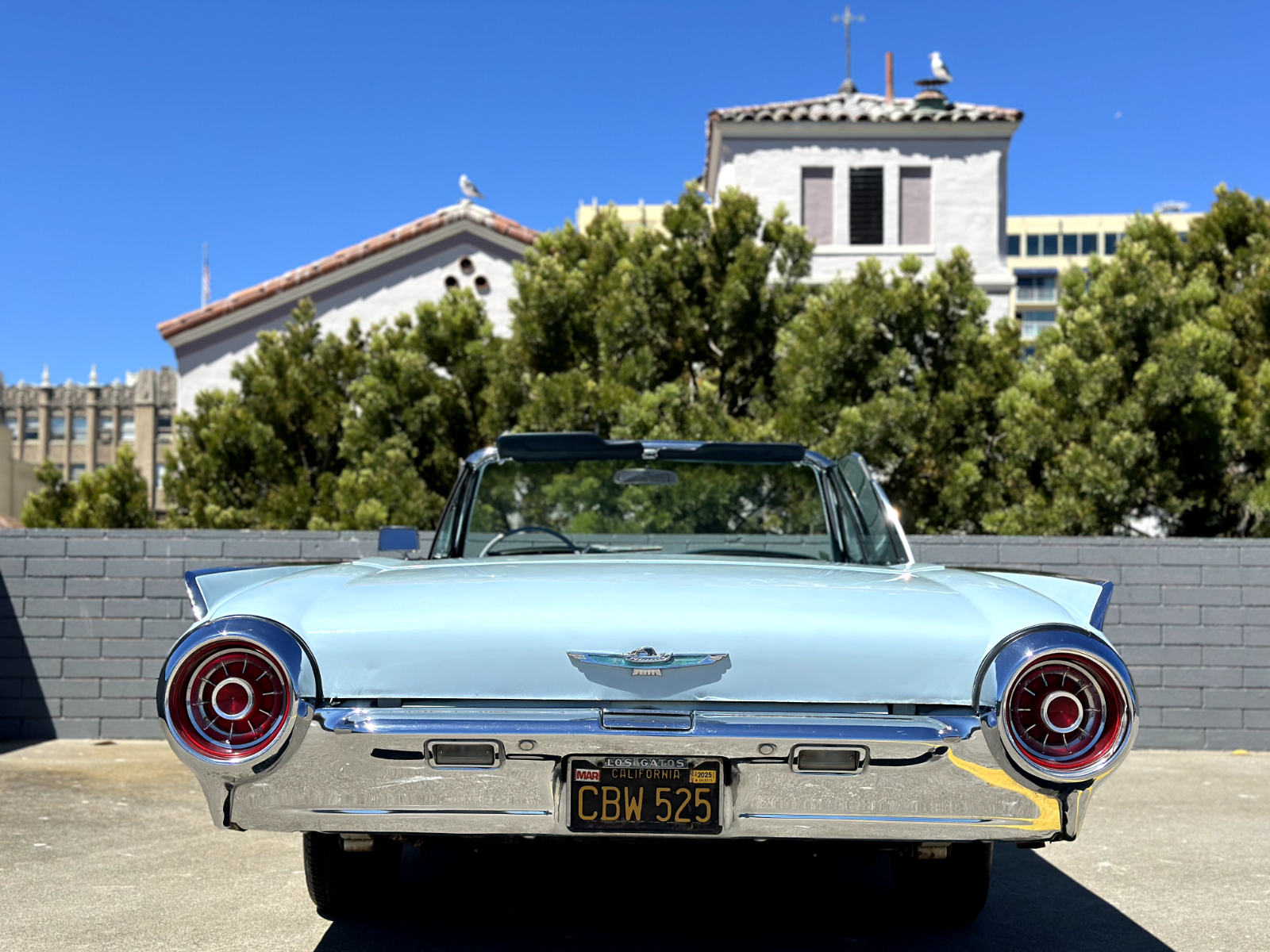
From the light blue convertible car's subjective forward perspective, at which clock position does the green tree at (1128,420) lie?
The green tree is roughly at 1 o'clock from the light blue convertible car.

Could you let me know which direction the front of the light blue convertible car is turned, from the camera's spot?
facing away from the viewer

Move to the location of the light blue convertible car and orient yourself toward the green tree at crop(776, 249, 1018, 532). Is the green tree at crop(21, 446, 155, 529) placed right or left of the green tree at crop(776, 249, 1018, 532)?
left

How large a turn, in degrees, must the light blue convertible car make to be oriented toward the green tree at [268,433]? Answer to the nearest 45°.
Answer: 0° — it already faces it

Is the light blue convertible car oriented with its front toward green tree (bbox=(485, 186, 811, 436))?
yes

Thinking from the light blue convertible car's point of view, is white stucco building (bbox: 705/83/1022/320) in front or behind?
in front

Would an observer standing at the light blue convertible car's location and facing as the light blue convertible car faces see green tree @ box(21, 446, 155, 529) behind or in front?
in front

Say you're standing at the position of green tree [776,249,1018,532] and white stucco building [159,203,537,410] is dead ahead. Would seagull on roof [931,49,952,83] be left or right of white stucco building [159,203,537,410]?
right

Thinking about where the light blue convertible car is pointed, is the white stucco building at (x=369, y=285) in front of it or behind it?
in front
